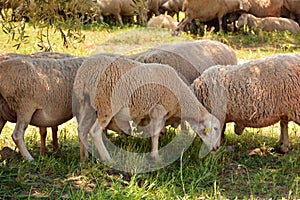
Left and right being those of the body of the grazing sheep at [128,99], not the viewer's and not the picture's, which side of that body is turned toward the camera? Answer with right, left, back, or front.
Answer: right

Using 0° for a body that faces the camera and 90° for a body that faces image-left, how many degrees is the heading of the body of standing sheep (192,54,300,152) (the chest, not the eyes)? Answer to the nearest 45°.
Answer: approximately 90°

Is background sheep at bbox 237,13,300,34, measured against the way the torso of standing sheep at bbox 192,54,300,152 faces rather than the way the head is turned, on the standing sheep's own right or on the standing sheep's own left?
on the standing sheep's own right

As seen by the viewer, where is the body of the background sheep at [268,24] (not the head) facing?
to the viewer's left

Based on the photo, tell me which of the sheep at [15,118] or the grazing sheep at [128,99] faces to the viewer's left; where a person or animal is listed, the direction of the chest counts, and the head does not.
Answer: the sheep

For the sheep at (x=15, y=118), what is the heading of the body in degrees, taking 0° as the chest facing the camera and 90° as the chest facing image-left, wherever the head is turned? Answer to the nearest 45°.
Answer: approximately 90°

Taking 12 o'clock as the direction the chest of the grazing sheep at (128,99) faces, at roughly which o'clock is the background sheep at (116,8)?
The background sheep is roughly at 9 o'clock from the grazing sheep.
